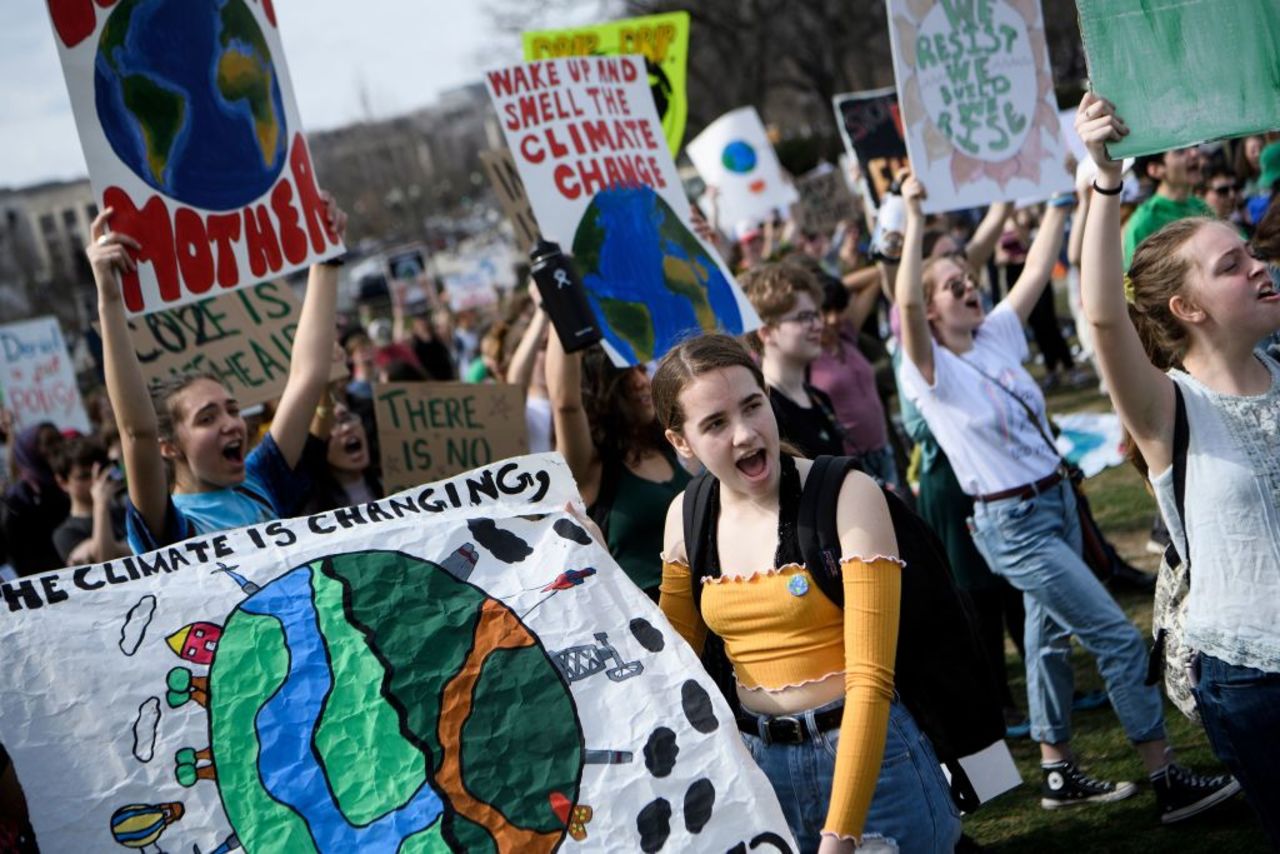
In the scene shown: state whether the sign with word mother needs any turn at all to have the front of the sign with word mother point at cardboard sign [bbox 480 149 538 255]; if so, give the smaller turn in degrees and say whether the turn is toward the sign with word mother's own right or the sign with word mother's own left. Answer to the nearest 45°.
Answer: approximately 135° to the sign with word mother's own left

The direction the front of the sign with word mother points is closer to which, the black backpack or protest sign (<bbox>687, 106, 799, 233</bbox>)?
the black backpack

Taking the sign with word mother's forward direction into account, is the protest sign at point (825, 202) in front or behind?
behind

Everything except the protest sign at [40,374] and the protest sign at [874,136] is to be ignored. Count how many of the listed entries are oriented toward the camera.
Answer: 2

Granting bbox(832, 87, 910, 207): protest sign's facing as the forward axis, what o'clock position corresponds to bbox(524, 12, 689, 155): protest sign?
bbox(524, 12, 689, 155): protest sign is roughly at 2 o'clock from bbox(832, 87, 910, 207): protest sign.

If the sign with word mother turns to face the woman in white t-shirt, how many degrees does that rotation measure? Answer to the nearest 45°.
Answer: approximately 90° to its left

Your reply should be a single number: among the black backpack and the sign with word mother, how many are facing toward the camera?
1
